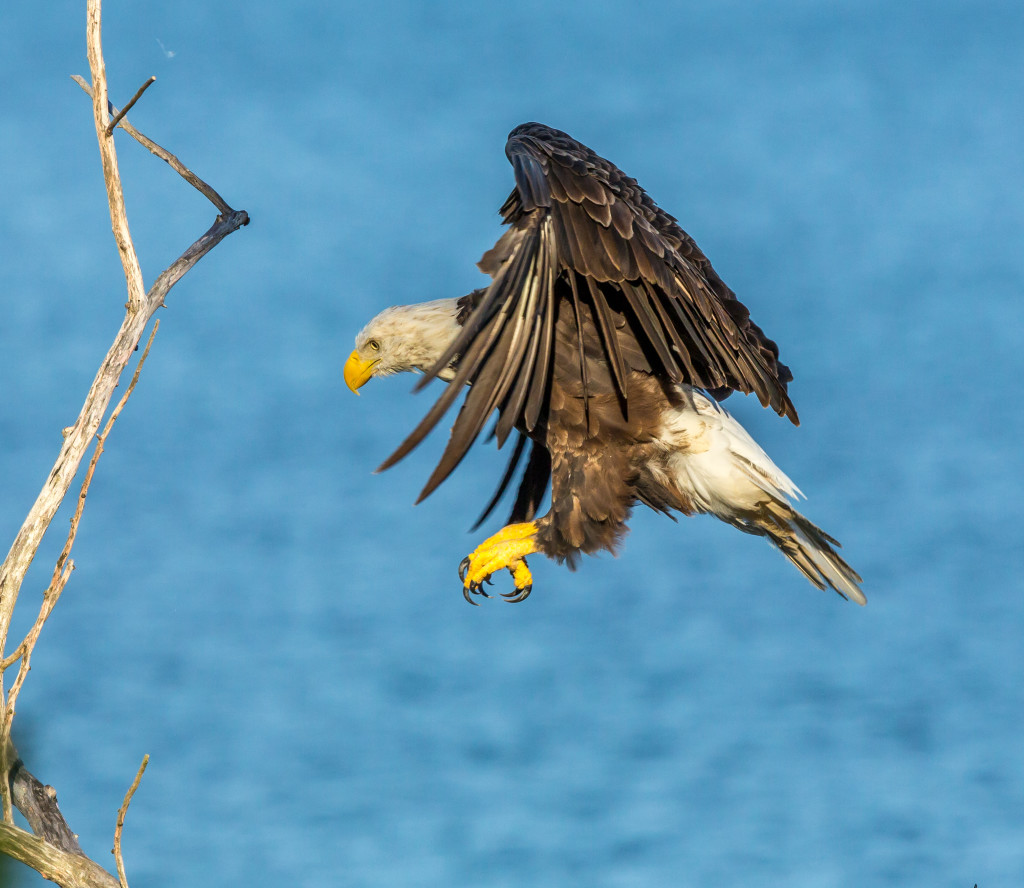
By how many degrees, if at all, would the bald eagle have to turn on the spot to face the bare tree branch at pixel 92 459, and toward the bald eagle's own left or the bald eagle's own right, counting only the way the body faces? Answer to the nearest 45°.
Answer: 0° — it already faces it

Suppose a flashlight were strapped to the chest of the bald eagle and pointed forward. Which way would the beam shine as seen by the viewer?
to the viewer's left
